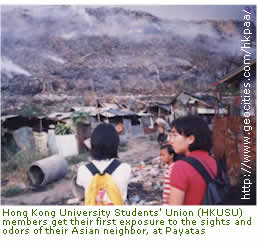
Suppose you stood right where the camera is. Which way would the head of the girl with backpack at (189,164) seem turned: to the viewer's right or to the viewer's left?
to the viewer's left

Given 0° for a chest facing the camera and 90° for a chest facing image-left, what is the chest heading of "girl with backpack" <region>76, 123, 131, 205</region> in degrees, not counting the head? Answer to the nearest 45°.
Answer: approximately 180°

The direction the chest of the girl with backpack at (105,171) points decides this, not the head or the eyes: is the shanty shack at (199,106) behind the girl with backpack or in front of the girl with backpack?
in front

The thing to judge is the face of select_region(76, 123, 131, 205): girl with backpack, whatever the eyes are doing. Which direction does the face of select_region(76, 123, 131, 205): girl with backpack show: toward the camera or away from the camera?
away from the camera

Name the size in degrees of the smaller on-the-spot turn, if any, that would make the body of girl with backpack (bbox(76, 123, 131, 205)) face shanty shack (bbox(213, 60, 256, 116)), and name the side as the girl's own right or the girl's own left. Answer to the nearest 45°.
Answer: approximately 45° to the girl's own right

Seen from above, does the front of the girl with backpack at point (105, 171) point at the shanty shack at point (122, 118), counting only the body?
yes

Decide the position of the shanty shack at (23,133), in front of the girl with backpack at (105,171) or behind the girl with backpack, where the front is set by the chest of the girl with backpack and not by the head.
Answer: in front
